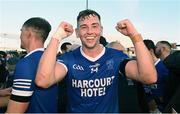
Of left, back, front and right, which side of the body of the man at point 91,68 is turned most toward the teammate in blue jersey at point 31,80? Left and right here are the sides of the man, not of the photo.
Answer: right

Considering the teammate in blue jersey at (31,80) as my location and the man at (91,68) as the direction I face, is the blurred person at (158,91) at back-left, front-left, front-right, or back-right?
front-left

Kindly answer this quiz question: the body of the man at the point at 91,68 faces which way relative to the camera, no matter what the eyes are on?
toward the camera

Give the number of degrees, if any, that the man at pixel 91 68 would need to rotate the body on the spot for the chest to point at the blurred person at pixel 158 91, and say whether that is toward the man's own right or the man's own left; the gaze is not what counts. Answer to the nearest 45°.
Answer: approximately 135° to the man's own left

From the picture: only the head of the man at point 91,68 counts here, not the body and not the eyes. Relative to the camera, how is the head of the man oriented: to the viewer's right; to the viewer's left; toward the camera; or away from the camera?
toward the camera
